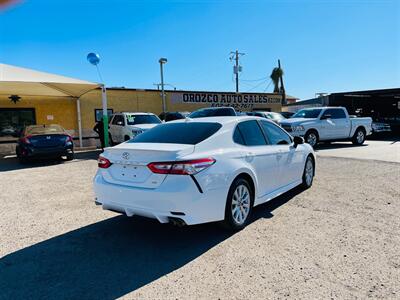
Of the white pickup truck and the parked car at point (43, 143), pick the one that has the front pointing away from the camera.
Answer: the parked car

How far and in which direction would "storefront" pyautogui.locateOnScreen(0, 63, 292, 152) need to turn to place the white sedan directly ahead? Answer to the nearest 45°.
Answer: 0° — it already faces it

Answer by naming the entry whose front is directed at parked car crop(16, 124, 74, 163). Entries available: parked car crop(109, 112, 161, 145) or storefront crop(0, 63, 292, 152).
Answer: the storefront

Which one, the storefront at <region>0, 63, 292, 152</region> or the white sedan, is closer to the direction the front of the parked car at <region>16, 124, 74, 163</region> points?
the storefront

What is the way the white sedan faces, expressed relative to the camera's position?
facing away from the viewer and to the right of the viewer

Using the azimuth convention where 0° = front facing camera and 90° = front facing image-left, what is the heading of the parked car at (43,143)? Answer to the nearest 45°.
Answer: approximately 180°

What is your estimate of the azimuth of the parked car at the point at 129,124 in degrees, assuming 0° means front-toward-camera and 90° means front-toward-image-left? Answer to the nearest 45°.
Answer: approximately 315°

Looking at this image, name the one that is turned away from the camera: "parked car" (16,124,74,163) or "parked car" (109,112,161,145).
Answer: "parked car" (16,124,74,163)
